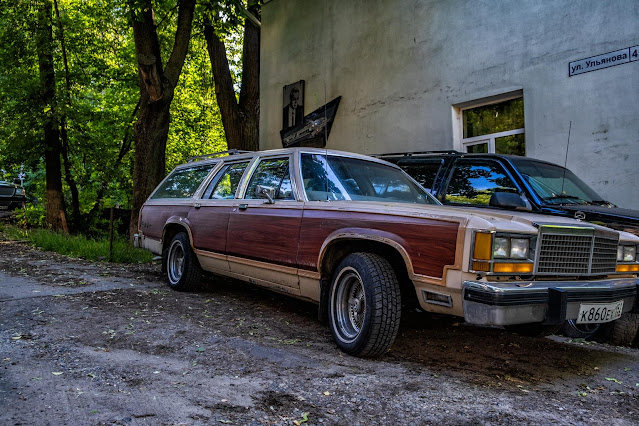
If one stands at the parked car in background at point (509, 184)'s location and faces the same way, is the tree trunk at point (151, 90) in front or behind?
behind

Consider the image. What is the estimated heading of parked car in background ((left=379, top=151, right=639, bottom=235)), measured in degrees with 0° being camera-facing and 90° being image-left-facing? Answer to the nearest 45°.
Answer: approximately 315°

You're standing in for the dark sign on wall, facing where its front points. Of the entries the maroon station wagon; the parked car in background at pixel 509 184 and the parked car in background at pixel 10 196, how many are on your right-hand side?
1

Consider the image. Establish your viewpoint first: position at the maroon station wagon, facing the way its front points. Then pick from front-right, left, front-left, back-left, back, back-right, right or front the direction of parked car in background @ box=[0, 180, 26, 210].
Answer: back

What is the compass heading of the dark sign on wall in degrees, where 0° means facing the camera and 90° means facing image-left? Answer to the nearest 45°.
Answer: approximately 45°

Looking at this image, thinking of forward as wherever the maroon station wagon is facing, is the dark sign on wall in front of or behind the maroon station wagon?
behind

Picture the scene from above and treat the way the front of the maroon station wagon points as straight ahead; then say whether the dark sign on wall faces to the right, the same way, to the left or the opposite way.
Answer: to the right

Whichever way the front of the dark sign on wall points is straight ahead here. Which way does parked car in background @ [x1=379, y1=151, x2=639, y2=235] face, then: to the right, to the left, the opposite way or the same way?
to the left

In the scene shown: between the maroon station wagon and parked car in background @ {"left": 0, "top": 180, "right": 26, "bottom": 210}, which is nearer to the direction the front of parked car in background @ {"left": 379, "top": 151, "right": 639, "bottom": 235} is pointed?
the maroon station wagon

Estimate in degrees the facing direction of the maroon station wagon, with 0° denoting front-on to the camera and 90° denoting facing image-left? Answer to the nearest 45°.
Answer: approximately 315°

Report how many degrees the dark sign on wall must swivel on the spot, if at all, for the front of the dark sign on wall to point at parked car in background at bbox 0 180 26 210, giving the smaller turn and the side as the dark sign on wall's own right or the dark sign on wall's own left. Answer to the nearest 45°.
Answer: approximately 90° to the dark sign on wall's own right

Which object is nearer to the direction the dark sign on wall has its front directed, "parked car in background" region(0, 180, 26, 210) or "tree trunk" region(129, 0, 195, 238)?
the tree trunk

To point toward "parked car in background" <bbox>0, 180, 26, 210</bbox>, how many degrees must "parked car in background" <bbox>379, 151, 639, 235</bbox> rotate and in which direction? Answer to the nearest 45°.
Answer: approximately 180°

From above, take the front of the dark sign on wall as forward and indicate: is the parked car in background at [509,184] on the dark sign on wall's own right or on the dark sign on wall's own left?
on the dark sign on wall's own left

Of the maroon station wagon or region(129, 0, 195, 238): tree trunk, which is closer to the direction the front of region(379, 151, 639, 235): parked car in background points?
the maroon station wagon

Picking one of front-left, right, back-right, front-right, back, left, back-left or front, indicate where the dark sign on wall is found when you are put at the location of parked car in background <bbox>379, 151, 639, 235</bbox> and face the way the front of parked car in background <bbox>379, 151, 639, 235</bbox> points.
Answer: back
